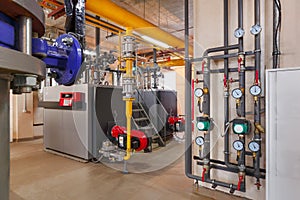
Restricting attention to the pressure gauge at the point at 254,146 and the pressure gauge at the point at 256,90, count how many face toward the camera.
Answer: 2

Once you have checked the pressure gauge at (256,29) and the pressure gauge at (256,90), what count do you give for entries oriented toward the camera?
2

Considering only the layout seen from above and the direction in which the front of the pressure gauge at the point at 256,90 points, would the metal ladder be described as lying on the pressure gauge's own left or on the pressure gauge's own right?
on the pressure gauge's own right

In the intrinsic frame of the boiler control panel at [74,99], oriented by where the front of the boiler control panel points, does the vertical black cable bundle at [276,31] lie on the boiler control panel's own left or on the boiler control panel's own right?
on the boiler control panel's own left

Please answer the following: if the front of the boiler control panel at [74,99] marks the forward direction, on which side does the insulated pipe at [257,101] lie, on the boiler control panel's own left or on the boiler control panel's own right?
on the boiler control panel's own left

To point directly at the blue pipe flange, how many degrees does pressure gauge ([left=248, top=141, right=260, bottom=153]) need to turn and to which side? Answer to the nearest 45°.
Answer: approximately 45° to its right
